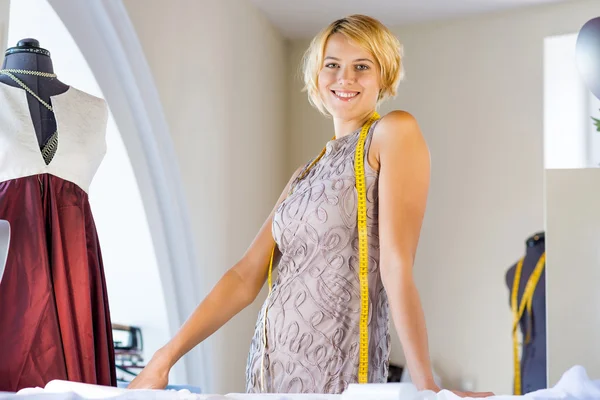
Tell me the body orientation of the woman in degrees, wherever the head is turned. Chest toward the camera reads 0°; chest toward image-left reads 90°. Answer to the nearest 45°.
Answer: approximately 45°

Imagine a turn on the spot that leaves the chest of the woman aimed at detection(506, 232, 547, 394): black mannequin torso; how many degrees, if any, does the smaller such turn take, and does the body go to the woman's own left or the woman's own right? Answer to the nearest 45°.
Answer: approximately 180°

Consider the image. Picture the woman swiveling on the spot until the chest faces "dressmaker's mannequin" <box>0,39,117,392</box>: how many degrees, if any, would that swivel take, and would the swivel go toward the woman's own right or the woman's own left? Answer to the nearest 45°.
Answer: approximately 45° to the woman's own right

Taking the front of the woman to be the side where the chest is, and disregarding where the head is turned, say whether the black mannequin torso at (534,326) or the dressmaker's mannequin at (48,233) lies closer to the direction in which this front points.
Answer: the dressmaker's mannequin
